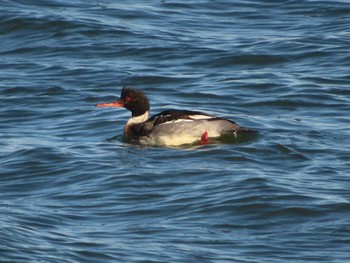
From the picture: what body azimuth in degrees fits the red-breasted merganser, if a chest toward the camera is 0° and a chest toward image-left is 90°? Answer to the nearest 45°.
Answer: approximately 90°
